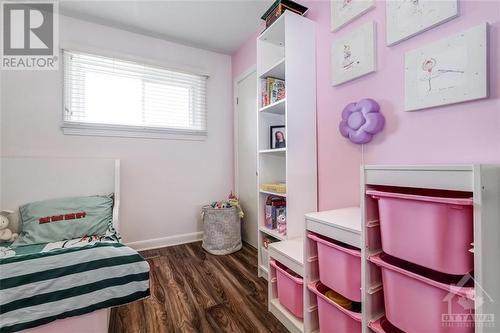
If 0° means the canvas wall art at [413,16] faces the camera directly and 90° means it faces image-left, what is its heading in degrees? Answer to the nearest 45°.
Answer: approximately 45°

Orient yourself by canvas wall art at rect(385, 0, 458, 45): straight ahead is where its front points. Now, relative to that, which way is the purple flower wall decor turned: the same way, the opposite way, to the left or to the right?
the same way

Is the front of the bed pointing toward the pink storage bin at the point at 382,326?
no

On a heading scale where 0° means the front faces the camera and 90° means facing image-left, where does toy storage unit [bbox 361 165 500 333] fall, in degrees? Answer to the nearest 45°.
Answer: approximately 45°

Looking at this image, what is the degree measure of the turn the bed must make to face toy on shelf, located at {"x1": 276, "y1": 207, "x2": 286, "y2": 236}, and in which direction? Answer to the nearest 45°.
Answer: approximately 90° to its left

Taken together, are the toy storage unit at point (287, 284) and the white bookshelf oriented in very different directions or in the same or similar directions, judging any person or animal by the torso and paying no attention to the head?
same or similar directions

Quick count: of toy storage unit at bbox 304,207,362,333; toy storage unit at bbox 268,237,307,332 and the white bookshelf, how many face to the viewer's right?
0

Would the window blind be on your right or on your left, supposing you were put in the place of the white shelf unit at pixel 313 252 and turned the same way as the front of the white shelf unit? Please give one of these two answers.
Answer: on your right

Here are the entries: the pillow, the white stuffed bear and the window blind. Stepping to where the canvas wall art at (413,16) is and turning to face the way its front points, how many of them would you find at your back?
0

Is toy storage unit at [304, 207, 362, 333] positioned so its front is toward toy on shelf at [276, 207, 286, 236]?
no

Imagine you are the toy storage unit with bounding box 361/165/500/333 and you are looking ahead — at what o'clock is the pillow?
The pillow is roughly at 1 o'clock from the toy storage unit.

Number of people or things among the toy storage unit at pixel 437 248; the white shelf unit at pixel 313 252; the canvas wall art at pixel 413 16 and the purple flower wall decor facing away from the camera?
0

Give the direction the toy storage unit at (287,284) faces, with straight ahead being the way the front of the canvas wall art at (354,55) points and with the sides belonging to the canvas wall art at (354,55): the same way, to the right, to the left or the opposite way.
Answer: the same way

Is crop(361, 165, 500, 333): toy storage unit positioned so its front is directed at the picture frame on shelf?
no
